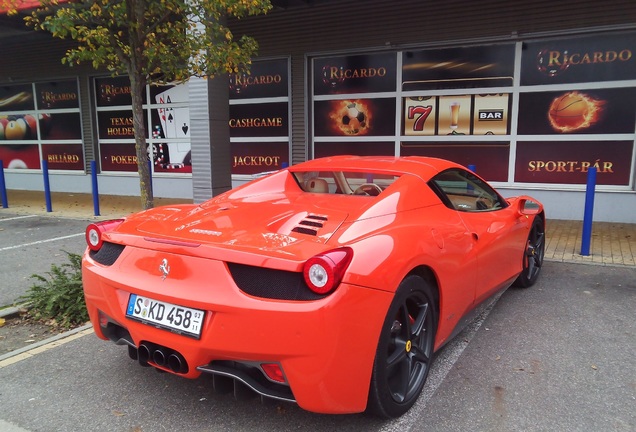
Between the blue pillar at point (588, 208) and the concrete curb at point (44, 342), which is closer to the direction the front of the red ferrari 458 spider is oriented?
the blue pillar

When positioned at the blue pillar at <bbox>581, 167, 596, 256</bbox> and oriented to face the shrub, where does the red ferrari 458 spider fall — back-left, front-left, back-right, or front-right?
front-left

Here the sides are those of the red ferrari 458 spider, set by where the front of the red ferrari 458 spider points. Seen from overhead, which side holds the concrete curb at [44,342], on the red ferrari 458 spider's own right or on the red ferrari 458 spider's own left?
on the red ferrari 458 spider's own left

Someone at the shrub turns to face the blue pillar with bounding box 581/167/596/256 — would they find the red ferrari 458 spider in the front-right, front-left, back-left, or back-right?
front-right

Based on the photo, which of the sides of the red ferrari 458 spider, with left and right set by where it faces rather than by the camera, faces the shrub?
left

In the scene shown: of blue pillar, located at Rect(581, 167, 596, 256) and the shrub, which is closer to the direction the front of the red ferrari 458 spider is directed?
the blue pillar

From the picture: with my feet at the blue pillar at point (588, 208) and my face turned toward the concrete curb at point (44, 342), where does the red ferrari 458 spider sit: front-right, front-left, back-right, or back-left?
front-left

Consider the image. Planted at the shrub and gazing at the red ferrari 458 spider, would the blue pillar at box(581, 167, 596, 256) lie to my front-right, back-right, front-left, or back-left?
front-left

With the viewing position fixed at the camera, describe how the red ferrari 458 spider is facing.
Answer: facing away from the viewer and to the right of the viewer

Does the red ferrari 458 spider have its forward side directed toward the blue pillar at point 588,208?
yes

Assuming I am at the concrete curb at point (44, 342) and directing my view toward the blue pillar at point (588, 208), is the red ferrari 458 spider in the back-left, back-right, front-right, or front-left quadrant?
front-right
